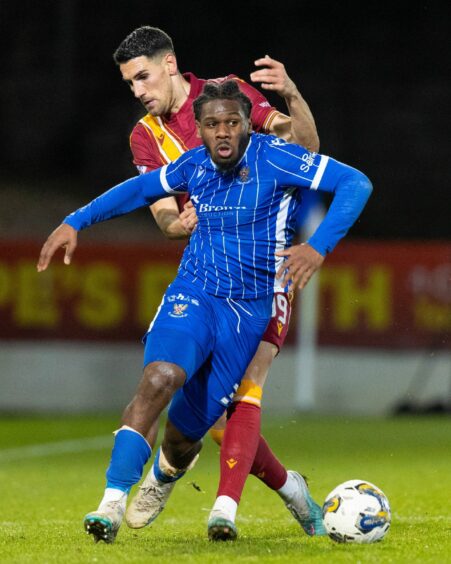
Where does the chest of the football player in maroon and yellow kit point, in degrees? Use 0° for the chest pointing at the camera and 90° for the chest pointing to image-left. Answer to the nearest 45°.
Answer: approximately 45°
